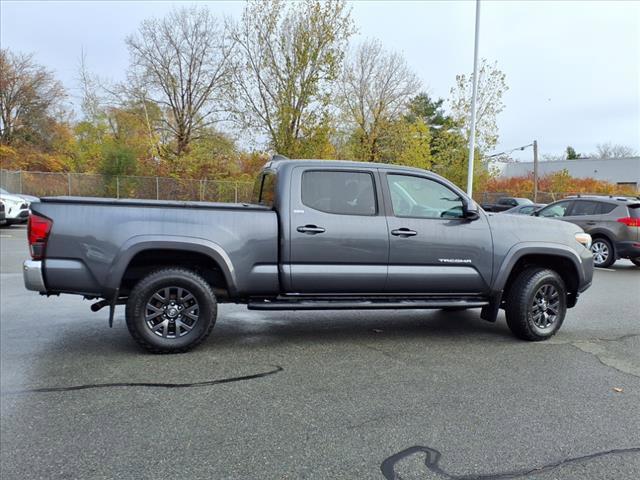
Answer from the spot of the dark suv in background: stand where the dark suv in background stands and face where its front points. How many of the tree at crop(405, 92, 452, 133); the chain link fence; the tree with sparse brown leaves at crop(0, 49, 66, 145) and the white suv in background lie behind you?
0

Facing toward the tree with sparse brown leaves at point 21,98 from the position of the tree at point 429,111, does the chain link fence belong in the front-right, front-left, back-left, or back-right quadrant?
front-left

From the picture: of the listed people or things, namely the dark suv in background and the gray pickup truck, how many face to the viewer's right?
1

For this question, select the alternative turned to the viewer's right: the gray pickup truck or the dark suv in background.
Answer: the gray pickup truck

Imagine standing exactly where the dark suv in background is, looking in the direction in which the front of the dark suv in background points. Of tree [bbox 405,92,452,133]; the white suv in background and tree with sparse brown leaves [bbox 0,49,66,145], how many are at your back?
0

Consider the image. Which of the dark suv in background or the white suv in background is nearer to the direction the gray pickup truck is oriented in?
the dark suv in background

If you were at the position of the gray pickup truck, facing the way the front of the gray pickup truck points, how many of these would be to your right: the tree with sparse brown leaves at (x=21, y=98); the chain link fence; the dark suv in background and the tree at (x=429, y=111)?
0

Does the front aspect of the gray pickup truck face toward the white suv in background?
no

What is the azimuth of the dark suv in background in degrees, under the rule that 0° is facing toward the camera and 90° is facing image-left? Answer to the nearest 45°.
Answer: approximately 135°

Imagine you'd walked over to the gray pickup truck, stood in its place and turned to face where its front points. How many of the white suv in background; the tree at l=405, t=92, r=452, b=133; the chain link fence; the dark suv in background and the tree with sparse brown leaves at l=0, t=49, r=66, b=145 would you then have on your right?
0

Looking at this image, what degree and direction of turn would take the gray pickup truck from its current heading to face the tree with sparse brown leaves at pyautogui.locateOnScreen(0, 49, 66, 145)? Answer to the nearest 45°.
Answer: approximately 135° to its left

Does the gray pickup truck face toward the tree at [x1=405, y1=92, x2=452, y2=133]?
no

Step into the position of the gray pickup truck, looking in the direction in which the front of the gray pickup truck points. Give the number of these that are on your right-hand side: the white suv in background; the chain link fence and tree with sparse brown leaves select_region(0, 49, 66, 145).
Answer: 0

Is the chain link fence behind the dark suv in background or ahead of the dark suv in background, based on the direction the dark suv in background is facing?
ahead

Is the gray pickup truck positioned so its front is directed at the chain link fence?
no

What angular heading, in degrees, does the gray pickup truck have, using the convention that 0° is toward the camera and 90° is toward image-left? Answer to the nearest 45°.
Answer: approximately 270°

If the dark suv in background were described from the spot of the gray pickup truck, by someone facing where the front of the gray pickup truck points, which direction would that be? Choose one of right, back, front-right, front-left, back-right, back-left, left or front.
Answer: front-left
